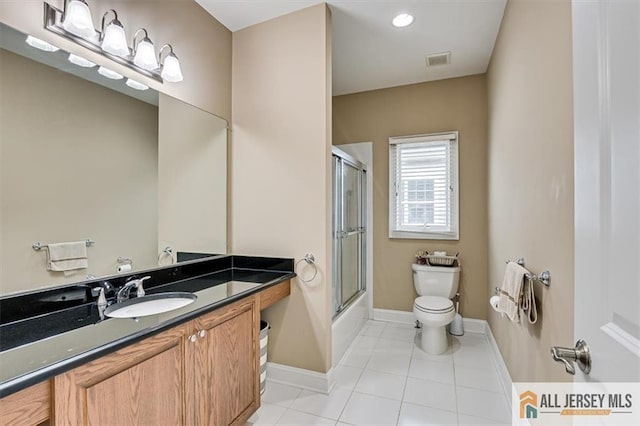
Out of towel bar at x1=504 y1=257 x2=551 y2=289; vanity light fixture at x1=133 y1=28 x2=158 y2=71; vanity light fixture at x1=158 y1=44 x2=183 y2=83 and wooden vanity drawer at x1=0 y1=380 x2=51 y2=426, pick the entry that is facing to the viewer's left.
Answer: the towel bar

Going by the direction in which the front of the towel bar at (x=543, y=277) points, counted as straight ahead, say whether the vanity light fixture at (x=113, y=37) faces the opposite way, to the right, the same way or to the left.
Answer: the opposite way

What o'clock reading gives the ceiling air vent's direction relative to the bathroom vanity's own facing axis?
The ceiling air vent is roughly at 10 o'clock from the bathroom vanity.

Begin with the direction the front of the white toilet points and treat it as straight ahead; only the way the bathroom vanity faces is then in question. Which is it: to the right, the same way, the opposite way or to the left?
to the left

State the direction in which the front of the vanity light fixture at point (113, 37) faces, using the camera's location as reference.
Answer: facing the viewer and to the right of the viewer

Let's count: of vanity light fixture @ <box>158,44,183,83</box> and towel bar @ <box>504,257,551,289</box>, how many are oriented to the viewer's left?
1

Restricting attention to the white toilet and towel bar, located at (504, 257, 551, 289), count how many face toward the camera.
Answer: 1

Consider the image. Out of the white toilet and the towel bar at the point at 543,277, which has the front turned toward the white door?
the white toilet

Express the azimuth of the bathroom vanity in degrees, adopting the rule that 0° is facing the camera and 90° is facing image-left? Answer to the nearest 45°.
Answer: approximately 315°

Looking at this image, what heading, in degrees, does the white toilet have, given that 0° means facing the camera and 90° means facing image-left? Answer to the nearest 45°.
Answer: approximately 0°

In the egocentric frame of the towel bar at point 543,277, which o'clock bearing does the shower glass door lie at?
The shower glass door is roughly at 1 o'clock from the towel bar.

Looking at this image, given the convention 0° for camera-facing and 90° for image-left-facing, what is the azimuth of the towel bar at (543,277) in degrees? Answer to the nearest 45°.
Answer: approximately 90°

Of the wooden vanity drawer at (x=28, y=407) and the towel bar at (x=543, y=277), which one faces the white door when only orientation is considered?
the wooden vanity drawer
